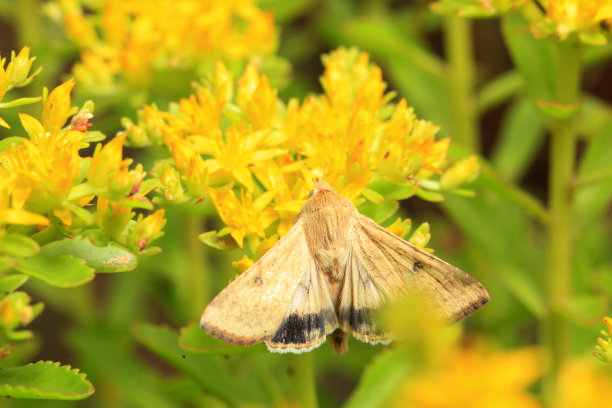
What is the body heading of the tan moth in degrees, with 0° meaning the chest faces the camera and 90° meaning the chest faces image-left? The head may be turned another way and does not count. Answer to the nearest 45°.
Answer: approximately 180°
